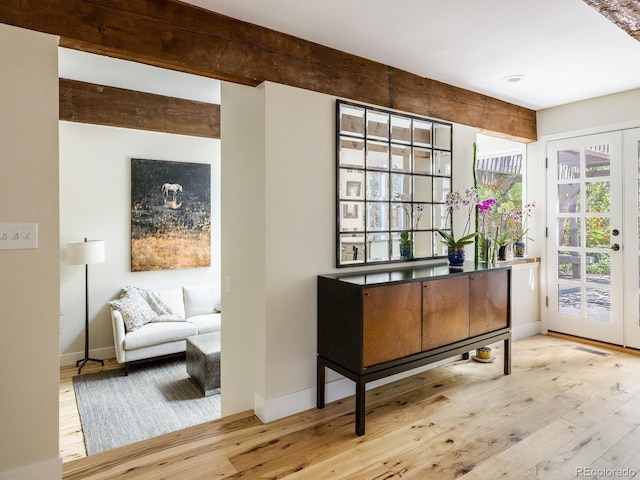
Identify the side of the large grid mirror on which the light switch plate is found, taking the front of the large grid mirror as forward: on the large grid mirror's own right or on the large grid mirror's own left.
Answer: on the large grid mirror's own right

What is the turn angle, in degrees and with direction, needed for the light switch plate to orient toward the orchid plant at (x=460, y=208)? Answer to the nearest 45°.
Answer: approximately 90° to its left

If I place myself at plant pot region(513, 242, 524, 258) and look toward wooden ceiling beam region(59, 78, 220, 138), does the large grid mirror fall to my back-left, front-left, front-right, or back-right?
front-left

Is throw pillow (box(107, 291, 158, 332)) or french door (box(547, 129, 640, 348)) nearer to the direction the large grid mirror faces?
the french door

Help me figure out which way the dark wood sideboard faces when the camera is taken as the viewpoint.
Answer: facing the viewer and to the right of the viewer

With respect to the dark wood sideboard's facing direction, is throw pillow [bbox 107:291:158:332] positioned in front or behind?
behind

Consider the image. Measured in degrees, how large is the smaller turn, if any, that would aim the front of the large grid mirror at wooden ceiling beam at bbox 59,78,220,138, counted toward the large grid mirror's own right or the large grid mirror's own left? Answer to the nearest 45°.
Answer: approximately 135° to the large grid mirror's own right

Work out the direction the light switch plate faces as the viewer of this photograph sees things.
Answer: facing the viewer

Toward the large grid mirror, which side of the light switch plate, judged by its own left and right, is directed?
left

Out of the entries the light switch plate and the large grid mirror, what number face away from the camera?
0

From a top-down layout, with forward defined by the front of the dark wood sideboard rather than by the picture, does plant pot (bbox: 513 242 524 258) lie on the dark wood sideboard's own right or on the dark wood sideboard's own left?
on the dark wood sideboard's own left
